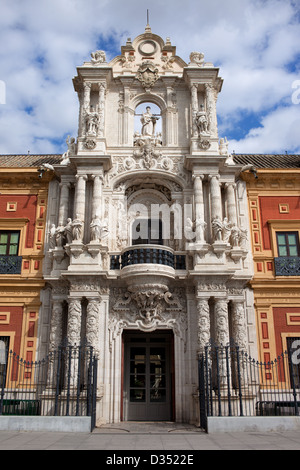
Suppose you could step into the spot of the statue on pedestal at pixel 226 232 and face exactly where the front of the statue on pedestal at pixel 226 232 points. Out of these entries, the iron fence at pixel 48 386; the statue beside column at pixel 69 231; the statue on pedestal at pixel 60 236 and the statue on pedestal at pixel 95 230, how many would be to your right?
4

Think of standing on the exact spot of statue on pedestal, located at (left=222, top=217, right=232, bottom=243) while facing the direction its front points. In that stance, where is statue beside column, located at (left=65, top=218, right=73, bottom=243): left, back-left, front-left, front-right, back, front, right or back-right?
right

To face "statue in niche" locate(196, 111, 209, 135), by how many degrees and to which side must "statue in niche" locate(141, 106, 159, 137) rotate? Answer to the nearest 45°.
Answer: approximately 90° to its left

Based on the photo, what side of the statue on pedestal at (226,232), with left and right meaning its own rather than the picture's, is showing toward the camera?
front

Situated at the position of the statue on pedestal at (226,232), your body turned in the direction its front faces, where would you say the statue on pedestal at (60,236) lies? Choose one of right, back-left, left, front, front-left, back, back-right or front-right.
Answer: right

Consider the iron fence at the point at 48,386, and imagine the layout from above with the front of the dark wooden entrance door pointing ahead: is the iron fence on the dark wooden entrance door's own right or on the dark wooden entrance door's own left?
on the dark wooden entrance door's own right
